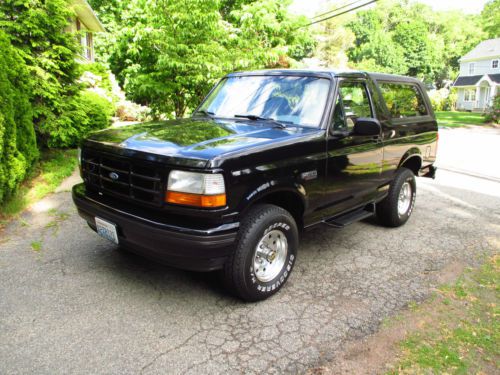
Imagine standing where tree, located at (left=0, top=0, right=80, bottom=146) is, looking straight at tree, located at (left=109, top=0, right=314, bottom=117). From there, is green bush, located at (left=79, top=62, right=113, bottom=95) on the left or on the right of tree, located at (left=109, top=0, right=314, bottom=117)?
left

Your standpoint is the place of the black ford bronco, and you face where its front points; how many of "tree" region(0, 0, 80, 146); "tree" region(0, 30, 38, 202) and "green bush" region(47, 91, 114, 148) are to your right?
3

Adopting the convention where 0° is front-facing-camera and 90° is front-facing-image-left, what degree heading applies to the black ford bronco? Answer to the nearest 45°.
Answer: approximately 45°

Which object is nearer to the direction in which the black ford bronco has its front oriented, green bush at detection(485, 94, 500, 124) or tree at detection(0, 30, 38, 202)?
the tree

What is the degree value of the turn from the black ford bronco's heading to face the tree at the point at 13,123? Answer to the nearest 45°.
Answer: approximately 90° to its right

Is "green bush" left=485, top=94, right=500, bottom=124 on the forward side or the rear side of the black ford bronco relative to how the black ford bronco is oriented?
on the rear side

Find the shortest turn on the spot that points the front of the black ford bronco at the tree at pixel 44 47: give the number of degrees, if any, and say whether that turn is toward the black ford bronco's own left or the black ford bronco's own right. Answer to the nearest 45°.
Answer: approximately 90° to the black ford bronco's own right

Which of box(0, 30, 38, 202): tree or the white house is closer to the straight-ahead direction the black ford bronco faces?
the tree

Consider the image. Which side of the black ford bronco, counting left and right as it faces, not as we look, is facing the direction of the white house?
back

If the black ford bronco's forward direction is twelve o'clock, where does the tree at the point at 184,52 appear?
The tree is roughly at 4 o'clock from the black ford bronco.

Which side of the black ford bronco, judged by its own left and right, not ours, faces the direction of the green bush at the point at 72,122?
right

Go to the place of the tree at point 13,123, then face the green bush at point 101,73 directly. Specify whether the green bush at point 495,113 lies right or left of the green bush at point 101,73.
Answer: right
